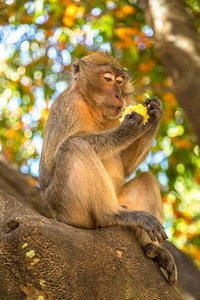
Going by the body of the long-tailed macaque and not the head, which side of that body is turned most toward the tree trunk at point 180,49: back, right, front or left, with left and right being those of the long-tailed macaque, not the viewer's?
left

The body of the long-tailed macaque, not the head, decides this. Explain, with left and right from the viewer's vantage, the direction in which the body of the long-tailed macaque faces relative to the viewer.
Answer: facing the viewer and to the right of the viewer
